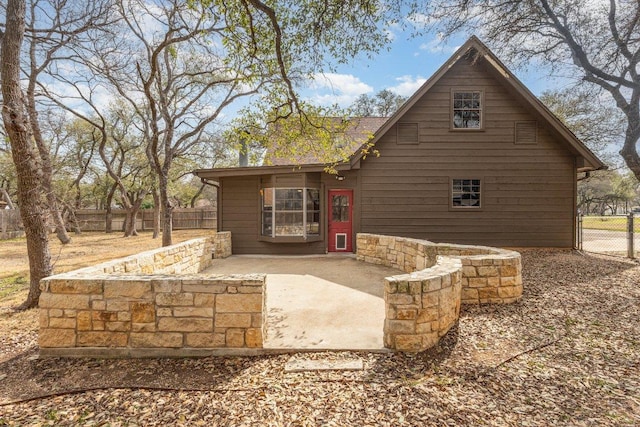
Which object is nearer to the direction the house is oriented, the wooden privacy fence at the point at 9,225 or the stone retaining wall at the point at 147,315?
the stone retaining wall

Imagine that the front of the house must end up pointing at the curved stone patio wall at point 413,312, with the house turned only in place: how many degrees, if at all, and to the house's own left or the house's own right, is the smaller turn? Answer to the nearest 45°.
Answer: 0° — it already faces it

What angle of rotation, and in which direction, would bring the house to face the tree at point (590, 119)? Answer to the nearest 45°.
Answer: approximately 135° to its left

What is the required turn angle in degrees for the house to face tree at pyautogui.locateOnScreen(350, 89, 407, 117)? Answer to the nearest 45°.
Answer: approximately 180°

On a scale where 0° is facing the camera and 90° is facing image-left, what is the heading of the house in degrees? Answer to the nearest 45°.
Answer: approximately 0°

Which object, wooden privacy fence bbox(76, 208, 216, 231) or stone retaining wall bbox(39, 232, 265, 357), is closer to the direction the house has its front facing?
the stone retaining wall

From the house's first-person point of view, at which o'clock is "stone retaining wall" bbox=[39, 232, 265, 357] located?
The stone retaining wall is roughly at 1 o'clock from the house.

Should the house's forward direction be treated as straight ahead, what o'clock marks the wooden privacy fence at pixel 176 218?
The wooden privacy fence is roughly at 4 o'clock from the house.

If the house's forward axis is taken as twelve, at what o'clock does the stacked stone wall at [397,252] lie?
The stacked stone wall is roughly at 1 o'clock from the house.
